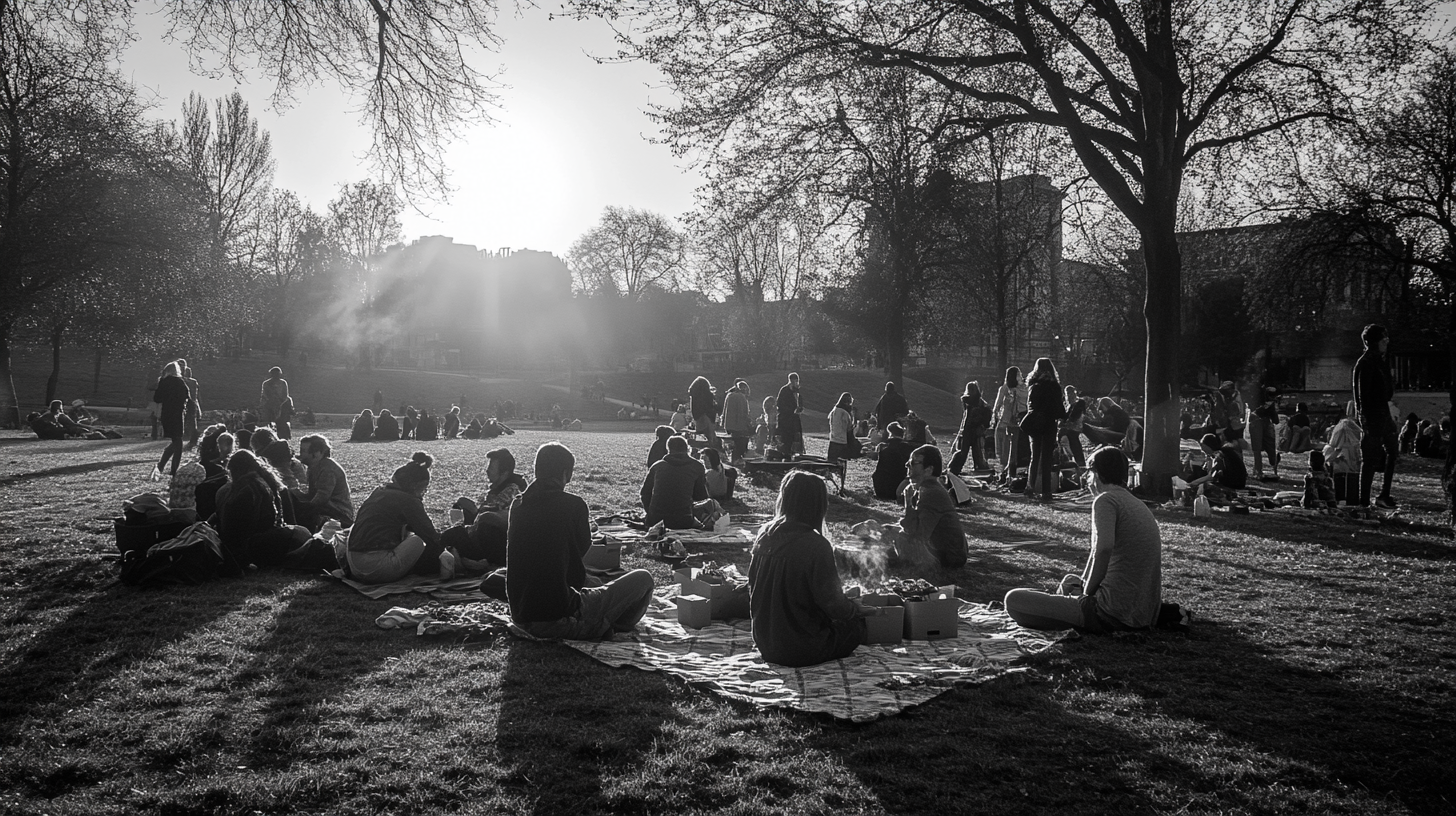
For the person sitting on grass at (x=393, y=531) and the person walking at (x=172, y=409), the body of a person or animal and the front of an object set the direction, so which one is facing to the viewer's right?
the person sitting on grass

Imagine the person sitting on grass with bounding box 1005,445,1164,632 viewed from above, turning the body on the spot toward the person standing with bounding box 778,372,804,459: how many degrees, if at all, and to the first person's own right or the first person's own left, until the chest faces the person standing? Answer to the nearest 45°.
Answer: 0° — they already face them

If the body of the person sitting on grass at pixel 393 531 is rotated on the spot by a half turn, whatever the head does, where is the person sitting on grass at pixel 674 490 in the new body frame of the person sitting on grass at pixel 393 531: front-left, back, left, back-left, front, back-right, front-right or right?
back-right

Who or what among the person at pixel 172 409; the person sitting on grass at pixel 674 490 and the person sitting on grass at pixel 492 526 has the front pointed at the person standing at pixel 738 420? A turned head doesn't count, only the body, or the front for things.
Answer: the person sitting on grass at pixel 674 490

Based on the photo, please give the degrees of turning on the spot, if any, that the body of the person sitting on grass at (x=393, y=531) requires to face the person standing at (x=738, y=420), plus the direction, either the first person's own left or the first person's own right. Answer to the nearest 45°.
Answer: approximately 45° to the first person's own left

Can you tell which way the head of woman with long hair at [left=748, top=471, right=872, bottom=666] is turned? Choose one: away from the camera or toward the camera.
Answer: away from the camera

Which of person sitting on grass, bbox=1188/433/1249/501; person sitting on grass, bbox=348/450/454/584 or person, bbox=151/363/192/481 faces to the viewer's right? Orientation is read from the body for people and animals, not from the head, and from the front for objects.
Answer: person sitting on grass, bbox=348/450/454/584

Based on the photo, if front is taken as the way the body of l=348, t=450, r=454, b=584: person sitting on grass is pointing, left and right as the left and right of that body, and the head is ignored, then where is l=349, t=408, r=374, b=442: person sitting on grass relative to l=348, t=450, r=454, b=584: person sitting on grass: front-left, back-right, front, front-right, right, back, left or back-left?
left

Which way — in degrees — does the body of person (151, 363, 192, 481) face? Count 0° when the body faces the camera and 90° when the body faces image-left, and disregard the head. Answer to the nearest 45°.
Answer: approximately 180°

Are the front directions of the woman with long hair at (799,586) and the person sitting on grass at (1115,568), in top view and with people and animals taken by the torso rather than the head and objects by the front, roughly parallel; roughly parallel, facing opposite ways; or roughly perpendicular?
roughly perpendicular

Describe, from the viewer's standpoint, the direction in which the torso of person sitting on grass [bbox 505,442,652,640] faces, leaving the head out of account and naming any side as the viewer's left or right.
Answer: facing away from the viewer and to the right of the viewer

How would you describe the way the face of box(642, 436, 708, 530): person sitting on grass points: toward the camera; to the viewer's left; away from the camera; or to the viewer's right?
away from the camera

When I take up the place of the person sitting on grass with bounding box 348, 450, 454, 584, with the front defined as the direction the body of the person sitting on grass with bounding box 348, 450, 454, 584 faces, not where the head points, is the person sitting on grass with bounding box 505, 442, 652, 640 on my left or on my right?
on my right

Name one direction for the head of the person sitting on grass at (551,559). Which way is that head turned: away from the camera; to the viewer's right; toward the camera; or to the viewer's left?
away from the camera

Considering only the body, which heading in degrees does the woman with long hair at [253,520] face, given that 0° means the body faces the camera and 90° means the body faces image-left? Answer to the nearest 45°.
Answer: approximately 225°
